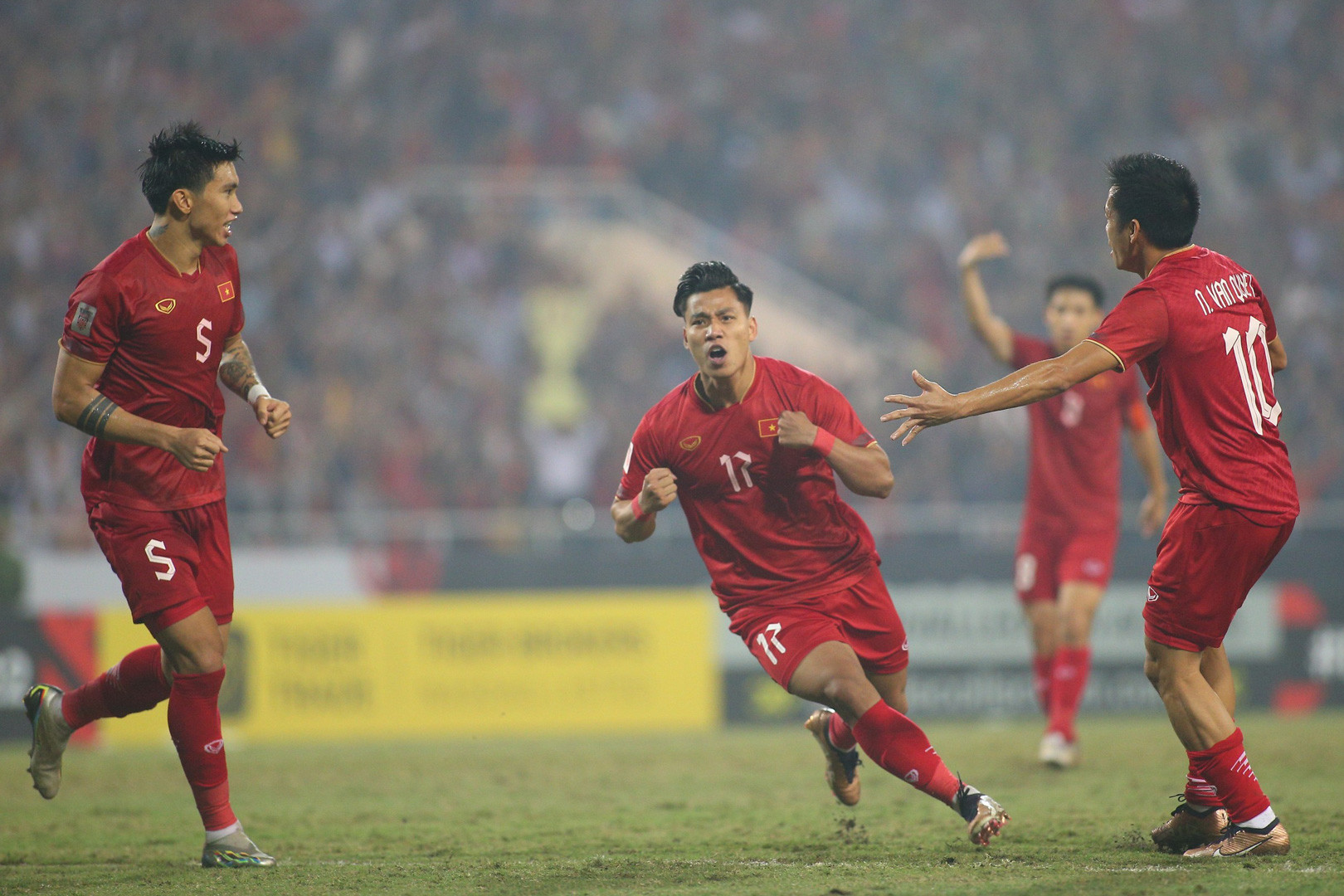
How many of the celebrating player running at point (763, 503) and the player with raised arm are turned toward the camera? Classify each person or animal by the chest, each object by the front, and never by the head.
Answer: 2

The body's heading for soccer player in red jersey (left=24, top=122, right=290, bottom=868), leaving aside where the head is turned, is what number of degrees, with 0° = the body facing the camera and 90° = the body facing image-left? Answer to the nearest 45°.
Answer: approximately 315°

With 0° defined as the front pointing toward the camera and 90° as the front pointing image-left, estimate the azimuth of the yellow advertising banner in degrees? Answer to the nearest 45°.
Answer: approximately 0°

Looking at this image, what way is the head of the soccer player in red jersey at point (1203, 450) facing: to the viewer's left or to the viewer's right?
to the viewer's left

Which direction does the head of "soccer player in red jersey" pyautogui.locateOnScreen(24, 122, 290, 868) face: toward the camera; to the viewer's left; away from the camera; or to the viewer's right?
to the viewer's right

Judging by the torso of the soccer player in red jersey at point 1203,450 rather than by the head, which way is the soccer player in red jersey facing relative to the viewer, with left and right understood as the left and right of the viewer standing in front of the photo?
facing away from the viewer and to the left of the viewer

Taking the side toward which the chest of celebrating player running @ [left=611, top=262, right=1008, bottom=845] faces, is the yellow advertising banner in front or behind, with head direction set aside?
behind

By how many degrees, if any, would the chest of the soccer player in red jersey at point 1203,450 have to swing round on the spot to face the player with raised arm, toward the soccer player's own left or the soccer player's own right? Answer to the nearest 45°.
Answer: approximately 45° to the soccer player's own right

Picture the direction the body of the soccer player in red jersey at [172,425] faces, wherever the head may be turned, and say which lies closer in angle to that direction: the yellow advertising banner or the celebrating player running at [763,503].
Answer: the celebrating player running
